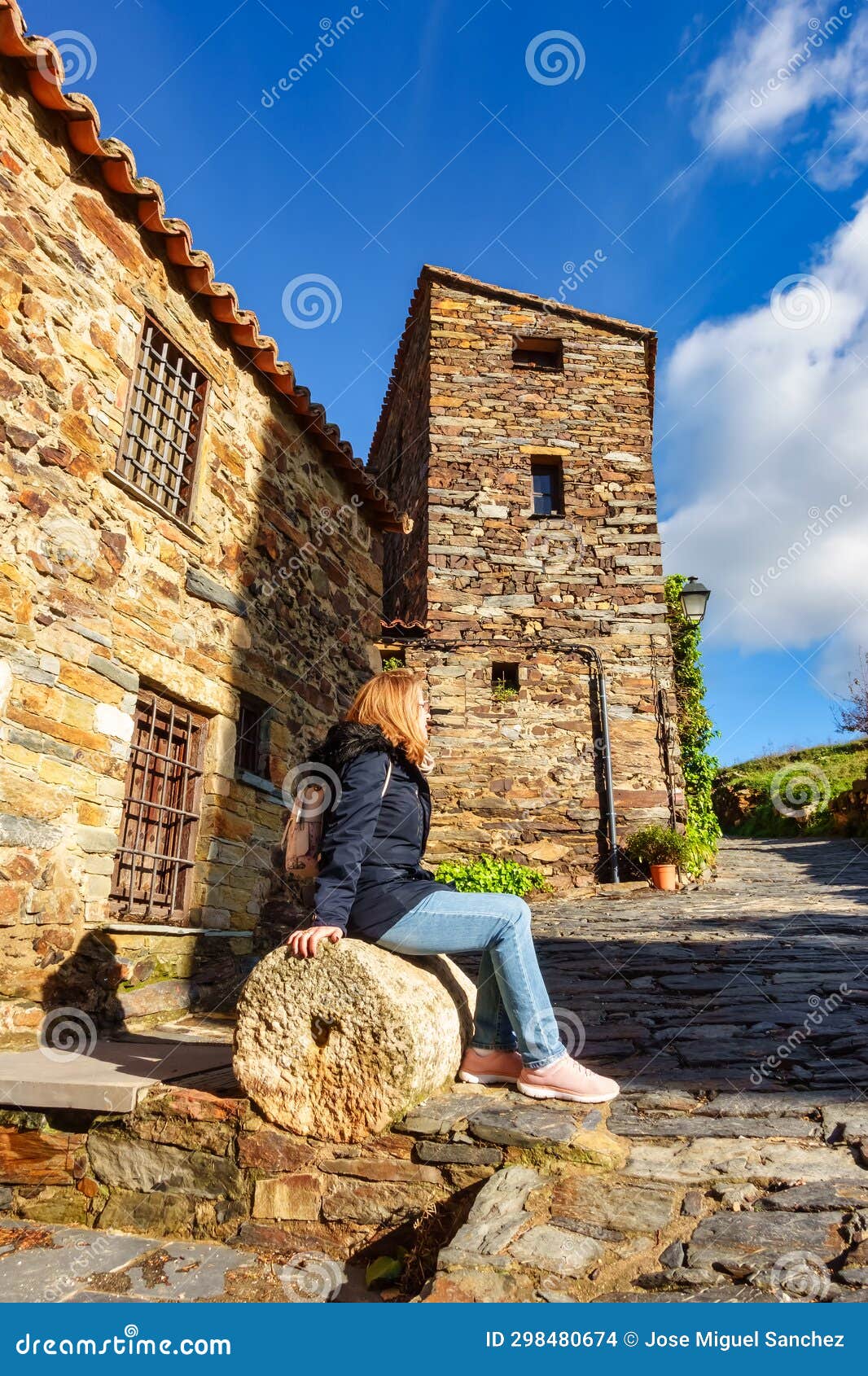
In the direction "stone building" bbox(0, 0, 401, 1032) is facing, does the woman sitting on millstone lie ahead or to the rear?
ahead

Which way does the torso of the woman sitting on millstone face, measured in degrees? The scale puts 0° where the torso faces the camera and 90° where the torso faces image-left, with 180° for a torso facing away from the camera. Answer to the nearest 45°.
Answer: approximately 270°

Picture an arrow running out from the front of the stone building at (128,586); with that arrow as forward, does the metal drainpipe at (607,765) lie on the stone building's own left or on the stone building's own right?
on the stone building's own left

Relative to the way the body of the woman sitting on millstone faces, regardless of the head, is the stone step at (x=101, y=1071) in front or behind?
behind

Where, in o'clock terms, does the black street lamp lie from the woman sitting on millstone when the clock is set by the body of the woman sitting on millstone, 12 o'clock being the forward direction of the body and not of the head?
The black street lamp is roughly at 10 o'clock from the woman sitting on millstone.

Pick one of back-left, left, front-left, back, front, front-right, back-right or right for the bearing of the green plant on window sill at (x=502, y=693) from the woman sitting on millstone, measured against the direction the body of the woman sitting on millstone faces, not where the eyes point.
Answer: left

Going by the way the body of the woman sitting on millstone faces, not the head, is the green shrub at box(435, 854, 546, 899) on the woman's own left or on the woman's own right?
on the woman's own left

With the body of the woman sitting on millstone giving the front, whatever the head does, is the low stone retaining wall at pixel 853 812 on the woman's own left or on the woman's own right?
on the woman's own left

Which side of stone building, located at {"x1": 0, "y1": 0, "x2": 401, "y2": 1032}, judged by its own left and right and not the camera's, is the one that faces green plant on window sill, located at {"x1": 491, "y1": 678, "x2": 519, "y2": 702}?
left

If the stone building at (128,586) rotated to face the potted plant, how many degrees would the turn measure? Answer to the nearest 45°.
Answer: approximately 90° to its left

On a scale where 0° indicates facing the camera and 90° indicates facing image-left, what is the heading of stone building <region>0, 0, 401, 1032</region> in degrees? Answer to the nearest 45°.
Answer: approximately 315°

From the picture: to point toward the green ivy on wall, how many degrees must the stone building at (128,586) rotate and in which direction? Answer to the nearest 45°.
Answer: approximately 90° to its left

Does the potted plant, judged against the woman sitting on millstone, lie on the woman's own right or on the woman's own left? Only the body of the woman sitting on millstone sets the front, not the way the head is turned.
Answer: on the woman's own left
